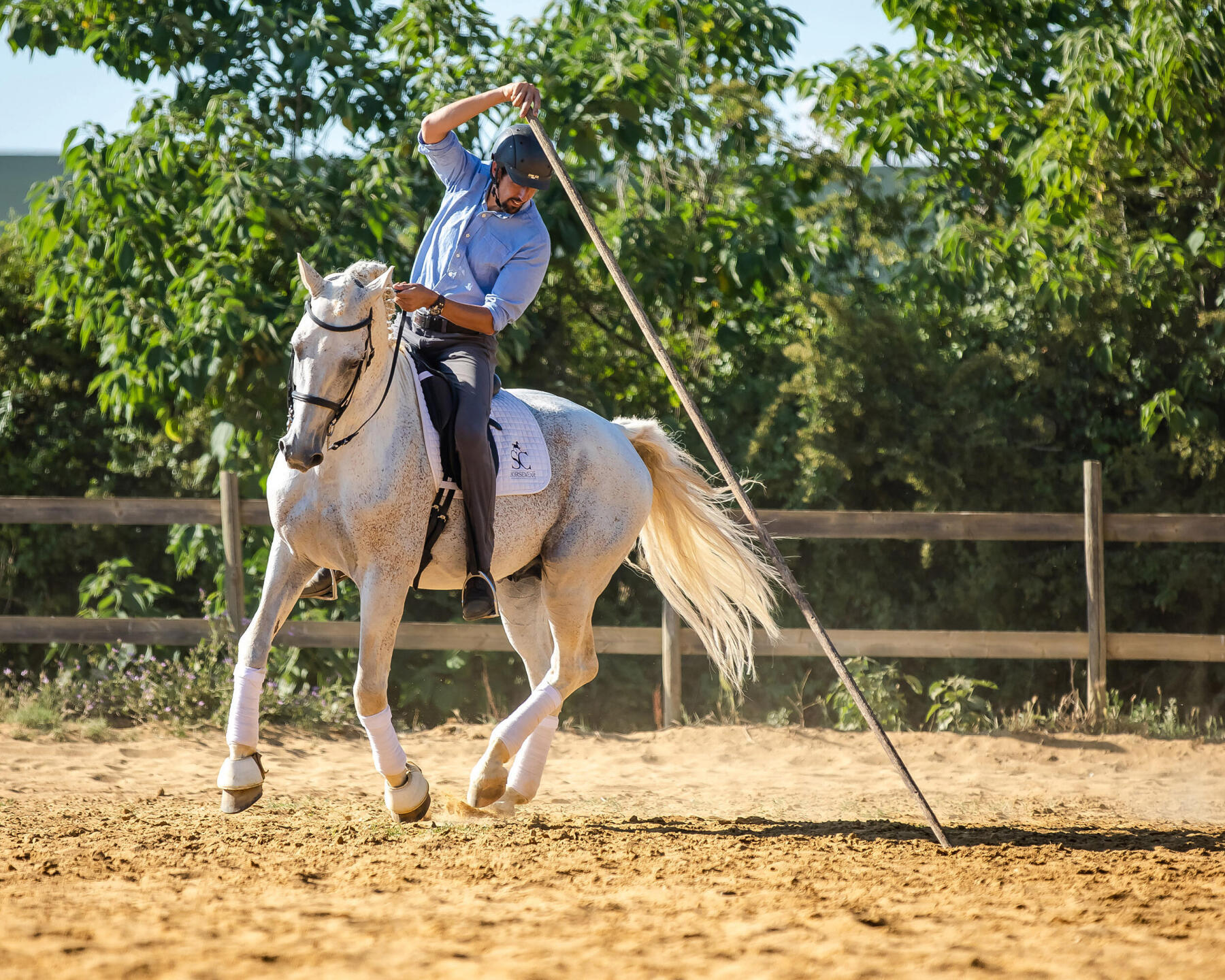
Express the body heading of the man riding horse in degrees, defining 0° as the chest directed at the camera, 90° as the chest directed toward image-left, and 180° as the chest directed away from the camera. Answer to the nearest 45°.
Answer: approximately 45°

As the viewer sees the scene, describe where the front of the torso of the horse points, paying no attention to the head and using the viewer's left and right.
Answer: facing the viewer and to the left of the viewer
